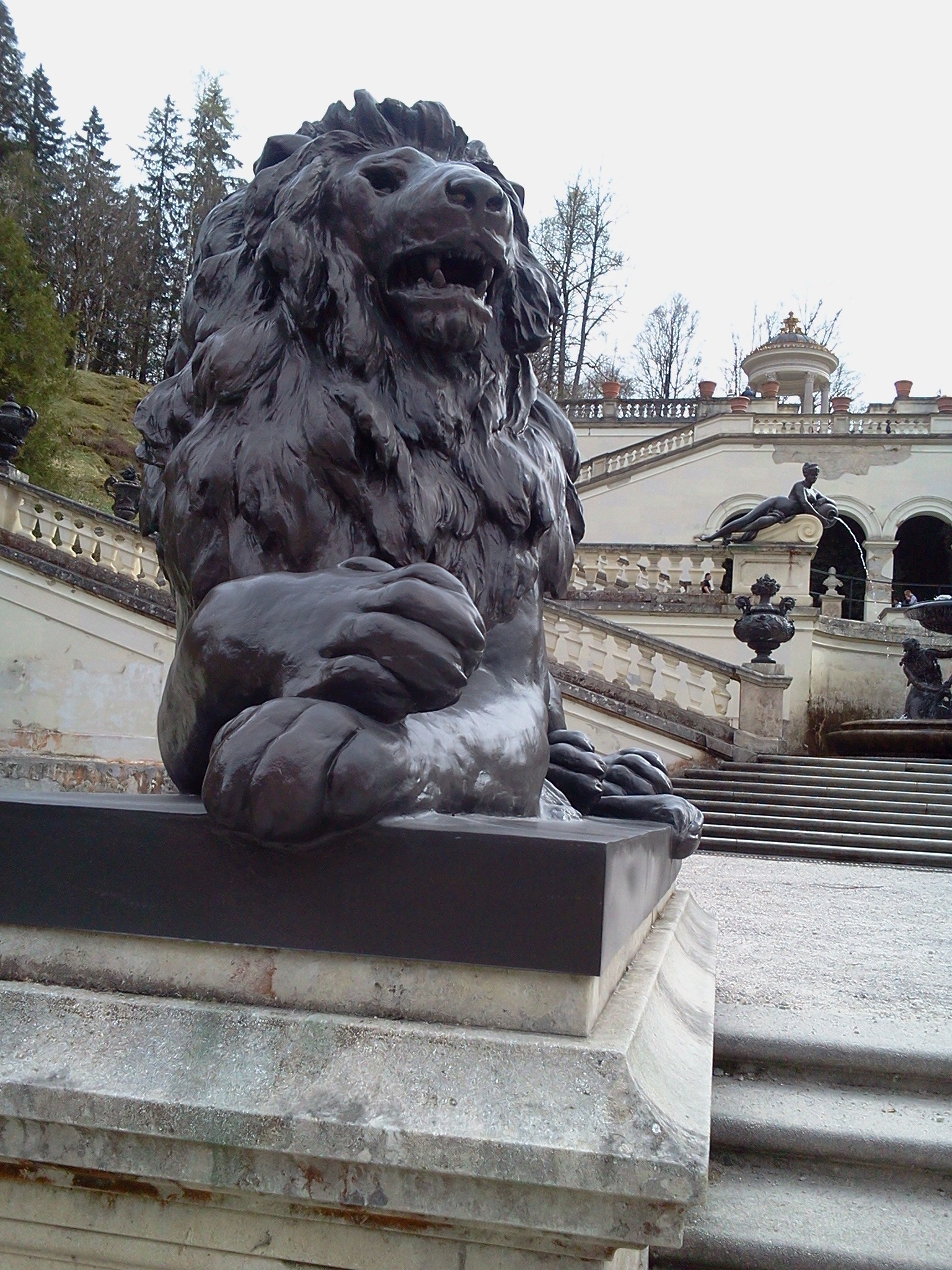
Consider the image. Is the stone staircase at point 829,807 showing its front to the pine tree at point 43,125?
no

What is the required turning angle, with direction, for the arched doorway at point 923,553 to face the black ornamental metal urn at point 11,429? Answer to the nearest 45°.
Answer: approximately 45° to its right

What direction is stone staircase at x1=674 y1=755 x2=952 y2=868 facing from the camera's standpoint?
toward the camera

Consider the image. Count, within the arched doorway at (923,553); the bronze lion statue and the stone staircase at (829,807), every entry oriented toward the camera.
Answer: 3

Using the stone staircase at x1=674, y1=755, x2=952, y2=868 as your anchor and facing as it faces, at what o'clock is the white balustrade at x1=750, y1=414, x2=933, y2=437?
The white balustrade is roughly at 6 o'clock from the stone staircase.

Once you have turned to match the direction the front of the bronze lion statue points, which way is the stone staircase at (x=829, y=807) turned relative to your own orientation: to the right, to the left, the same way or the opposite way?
the same way

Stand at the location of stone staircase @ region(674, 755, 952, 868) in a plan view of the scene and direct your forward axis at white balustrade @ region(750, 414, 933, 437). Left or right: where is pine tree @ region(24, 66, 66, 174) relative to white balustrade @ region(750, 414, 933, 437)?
left

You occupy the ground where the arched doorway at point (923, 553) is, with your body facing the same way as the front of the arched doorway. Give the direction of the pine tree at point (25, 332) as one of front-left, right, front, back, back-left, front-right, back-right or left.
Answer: front-right

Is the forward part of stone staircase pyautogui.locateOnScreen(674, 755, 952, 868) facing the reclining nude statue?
no

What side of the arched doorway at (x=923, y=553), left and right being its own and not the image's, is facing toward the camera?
front

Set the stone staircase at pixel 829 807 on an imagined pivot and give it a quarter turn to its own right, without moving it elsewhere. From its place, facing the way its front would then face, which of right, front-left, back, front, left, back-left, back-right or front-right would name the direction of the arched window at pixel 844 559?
right

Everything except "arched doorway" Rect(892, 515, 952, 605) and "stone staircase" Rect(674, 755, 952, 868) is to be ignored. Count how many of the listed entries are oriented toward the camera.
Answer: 2

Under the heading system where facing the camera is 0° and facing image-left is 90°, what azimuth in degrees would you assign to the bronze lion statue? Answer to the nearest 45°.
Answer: approximately 0°

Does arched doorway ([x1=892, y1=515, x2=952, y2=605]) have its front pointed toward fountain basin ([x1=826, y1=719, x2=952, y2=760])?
yes

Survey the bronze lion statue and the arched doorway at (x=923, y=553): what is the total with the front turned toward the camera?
2
